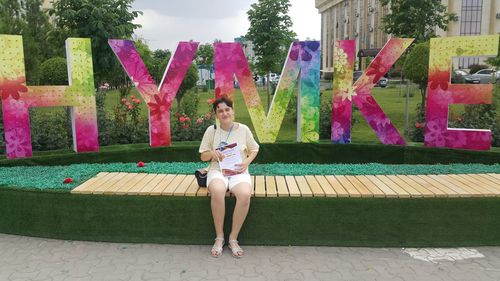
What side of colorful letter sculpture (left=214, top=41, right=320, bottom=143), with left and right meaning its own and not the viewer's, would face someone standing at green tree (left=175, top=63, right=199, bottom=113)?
back

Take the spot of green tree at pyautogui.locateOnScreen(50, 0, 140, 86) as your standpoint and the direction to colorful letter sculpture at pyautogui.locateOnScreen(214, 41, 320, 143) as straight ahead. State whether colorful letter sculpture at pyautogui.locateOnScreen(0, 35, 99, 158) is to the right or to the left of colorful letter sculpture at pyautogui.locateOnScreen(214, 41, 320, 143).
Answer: right

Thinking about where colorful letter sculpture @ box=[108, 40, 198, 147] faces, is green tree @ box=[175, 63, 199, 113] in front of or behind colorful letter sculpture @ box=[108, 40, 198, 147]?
behind

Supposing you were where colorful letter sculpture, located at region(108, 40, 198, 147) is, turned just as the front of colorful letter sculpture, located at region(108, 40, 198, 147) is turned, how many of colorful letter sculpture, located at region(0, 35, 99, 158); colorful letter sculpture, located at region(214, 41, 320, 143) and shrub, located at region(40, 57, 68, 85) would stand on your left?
1

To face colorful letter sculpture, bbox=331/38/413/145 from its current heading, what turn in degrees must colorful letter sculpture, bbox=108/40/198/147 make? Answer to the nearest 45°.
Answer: approximately 90° to its left

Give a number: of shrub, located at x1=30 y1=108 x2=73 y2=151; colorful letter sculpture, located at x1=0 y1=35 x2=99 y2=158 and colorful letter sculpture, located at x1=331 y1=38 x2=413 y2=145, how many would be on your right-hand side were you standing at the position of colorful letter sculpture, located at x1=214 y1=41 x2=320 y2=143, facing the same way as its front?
2

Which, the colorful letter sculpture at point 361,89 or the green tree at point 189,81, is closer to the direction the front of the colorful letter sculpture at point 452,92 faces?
the colorful letter sculpture

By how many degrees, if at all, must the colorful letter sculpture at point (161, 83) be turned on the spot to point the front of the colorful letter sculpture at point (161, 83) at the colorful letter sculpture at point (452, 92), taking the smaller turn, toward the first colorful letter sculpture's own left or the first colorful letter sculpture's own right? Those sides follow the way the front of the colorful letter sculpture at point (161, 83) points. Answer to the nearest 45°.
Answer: approximately 90° to the first colorful letter sculpture's own left

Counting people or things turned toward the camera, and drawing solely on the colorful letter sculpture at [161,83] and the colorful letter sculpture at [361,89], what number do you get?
2

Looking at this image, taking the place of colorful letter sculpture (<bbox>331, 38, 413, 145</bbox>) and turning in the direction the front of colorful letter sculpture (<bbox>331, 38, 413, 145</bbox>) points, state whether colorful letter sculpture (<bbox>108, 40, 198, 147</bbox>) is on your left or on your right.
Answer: on your right
